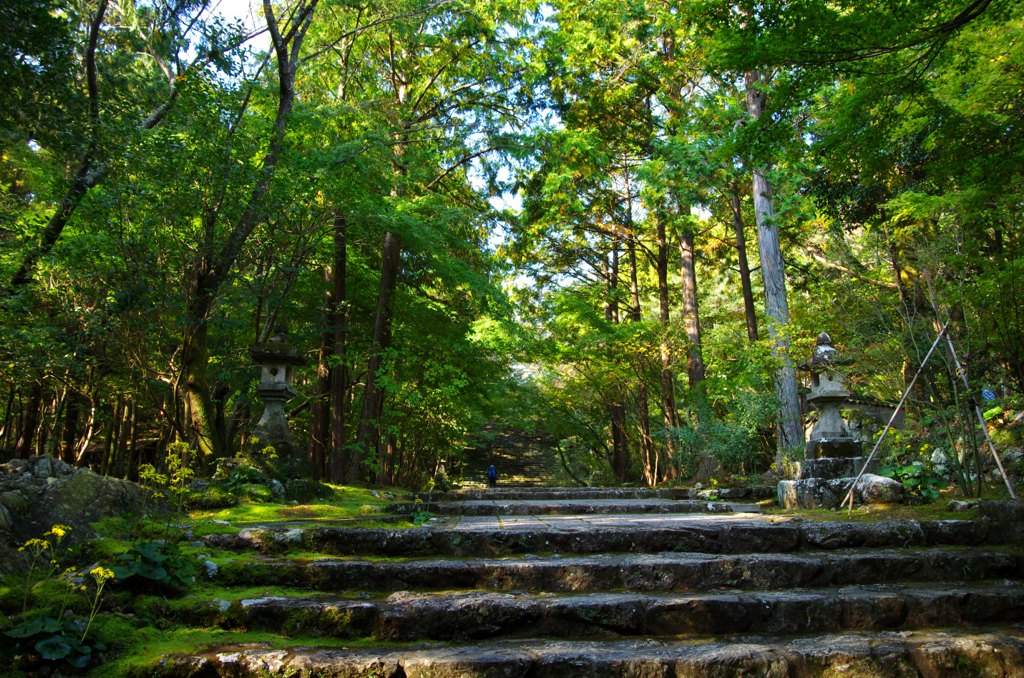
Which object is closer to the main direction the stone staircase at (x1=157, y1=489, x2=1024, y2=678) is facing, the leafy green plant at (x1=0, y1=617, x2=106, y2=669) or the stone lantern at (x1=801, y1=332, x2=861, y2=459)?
the leafy green plant

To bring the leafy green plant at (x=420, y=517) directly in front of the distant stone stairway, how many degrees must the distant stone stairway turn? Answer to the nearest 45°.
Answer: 0° — it already faces it

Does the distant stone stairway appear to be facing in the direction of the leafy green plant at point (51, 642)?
yes

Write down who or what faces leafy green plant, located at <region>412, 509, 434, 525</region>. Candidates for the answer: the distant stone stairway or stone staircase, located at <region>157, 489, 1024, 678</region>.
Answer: the distant stone stairway

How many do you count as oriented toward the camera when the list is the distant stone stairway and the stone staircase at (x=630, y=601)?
2

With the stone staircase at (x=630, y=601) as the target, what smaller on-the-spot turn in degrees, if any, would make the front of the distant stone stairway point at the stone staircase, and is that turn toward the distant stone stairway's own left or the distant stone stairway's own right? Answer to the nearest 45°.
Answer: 0° — it already faces it

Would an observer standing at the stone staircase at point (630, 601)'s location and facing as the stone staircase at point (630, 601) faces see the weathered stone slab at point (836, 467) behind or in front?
behind

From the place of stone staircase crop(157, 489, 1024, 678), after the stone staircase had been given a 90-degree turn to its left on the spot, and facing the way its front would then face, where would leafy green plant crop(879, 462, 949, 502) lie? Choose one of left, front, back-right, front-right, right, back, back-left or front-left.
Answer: front-left

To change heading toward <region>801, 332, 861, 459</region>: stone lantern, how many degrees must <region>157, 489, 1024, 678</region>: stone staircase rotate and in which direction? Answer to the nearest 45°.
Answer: approximately 135° to its left

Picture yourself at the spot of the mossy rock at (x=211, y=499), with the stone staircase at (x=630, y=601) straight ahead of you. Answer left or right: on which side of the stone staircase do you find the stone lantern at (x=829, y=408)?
left

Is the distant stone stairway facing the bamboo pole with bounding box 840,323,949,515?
yes

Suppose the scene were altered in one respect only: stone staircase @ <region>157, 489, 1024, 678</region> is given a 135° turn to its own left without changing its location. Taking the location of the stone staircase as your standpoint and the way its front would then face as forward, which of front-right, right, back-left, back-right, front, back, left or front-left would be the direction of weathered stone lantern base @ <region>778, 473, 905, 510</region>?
front
